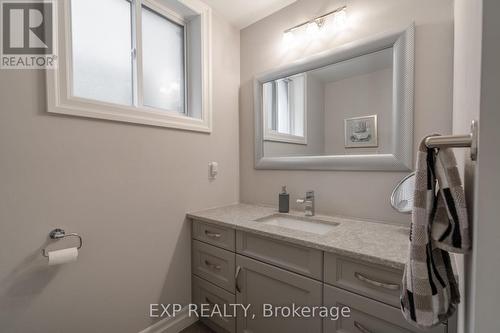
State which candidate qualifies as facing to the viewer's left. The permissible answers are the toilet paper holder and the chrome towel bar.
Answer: the chrome towel bar

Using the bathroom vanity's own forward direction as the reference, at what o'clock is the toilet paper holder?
The toilet paper holder is roughly at 1 o'clock from the bathroom vanity.

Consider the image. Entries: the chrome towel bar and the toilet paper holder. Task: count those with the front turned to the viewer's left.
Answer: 1

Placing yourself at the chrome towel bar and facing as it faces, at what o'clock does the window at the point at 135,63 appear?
The window is roughly at 12 o'clock from the chrome towel bar.

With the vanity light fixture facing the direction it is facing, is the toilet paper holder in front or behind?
in front

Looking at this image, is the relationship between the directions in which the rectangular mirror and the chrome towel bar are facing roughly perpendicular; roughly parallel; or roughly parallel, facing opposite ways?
roughly perpendicular

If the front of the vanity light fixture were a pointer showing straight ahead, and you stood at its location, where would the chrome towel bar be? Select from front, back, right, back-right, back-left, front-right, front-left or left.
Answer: front-left

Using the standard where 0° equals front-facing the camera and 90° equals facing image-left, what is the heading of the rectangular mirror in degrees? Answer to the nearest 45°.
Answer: approximately 45°

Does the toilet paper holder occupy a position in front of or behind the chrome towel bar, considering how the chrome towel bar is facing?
in front

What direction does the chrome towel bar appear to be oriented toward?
to the viewer's left

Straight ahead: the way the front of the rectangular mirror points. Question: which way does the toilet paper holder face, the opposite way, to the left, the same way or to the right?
to the left
